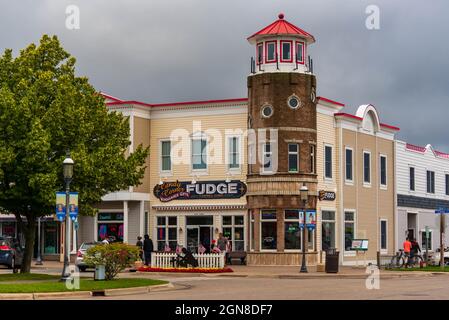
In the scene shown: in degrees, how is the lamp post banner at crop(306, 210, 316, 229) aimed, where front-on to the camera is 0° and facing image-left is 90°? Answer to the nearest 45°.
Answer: approximately 0°

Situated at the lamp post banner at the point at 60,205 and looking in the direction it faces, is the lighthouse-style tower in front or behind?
behind

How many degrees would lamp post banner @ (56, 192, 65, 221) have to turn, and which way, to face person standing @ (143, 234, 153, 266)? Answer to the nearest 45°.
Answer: approximately 180°

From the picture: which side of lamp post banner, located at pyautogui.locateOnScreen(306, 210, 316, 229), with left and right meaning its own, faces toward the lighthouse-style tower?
back

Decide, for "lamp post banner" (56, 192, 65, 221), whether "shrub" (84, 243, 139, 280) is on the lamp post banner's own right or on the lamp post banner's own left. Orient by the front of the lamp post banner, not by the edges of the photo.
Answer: on the lamp post banner's own left

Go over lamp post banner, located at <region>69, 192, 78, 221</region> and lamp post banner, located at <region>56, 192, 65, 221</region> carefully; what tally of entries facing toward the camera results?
2
